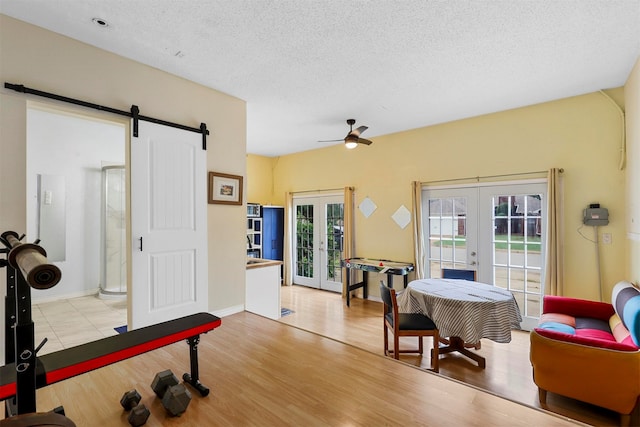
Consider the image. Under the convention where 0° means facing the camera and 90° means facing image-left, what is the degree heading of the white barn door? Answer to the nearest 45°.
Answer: approximately 315°

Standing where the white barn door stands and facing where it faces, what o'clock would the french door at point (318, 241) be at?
The french door is roughly at 9 o'clock from the white barn door.

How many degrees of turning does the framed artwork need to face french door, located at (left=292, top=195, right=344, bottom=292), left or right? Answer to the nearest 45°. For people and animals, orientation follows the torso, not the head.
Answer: approximately 90° to its left

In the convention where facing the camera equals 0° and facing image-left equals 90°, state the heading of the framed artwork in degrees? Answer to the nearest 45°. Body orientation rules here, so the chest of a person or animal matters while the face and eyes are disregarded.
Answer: approximately 315°

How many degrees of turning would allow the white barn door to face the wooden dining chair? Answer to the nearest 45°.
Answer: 0° — it already faces it

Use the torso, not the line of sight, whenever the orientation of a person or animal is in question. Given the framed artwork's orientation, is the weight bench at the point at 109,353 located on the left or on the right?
on its right

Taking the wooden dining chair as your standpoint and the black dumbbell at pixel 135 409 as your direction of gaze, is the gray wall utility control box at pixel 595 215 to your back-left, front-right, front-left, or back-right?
back-left

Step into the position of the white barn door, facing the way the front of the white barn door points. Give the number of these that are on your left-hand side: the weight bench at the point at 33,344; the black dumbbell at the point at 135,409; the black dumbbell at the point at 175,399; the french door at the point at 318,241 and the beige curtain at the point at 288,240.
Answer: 2

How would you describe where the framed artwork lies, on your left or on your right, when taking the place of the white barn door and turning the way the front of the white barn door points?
on your left
